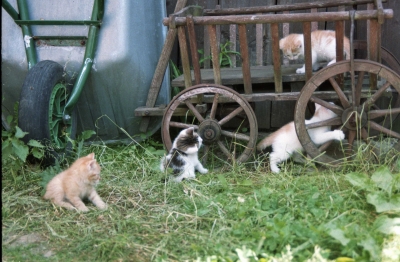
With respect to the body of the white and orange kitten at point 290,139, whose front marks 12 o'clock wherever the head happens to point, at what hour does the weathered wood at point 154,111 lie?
The weathered wood is roughly at 6 o'clock from the white and orange kitten.

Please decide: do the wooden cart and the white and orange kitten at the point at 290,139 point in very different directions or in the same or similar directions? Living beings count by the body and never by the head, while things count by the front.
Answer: very different directions

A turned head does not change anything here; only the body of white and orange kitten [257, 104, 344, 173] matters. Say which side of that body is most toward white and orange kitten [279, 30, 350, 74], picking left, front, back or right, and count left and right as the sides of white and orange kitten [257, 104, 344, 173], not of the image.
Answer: left

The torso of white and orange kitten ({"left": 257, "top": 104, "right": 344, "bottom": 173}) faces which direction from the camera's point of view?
to the viewer's right

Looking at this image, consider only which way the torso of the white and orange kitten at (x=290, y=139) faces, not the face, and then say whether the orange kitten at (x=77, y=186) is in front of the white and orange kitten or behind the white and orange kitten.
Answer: behind

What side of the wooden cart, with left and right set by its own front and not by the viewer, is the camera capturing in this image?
left

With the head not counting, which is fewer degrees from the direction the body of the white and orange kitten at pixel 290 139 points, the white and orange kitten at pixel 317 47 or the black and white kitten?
the white and orange kitten

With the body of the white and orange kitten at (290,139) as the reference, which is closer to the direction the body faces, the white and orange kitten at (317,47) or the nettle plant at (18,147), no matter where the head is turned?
the white and orange kitten

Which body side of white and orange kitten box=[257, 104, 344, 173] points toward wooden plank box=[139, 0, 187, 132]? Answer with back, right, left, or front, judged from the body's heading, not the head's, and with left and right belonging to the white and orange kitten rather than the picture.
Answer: back

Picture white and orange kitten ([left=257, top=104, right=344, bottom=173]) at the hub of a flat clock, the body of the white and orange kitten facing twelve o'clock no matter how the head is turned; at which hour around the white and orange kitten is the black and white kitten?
The black and white kitten is roughly at 5 o'clock from the white and orange kitten.

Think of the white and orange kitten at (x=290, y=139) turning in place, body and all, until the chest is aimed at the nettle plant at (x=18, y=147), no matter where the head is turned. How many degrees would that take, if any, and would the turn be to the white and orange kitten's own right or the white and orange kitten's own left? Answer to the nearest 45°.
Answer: approximately 135° to the white and orange kitten's own right
